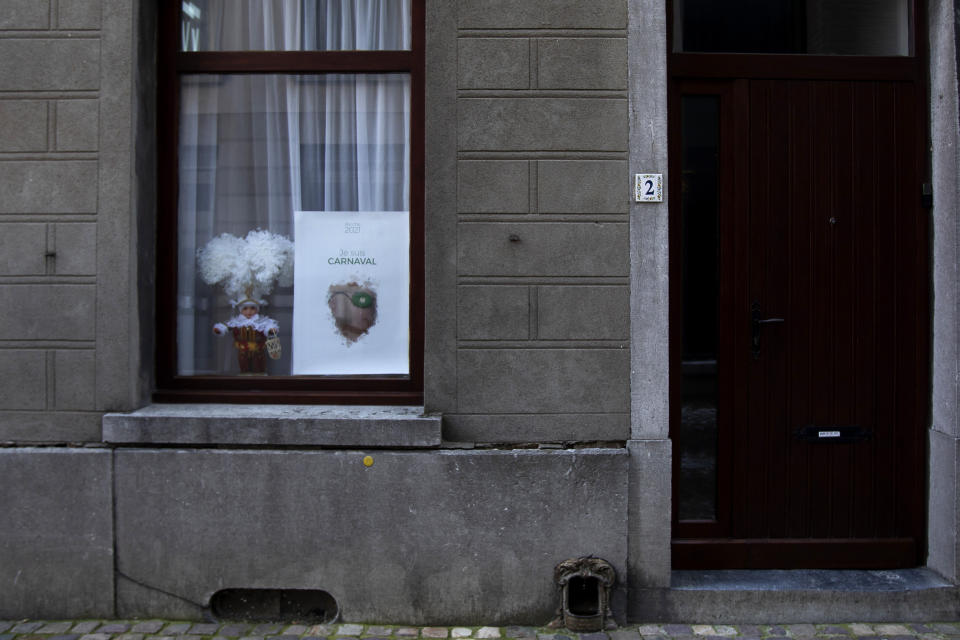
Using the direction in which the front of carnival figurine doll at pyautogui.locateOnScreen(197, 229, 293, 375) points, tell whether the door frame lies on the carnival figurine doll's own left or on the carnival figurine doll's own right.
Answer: on the carnival figurine doll's own left

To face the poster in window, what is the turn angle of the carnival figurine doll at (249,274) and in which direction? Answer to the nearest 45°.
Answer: approximately 90° to its left

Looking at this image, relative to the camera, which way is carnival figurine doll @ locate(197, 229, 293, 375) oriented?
toward the camera

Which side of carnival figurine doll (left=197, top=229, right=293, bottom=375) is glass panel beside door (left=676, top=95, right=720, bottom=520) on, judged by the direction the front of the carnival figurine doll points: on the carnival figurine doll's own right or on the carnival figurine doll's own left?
on the carnival figurine doll's own left

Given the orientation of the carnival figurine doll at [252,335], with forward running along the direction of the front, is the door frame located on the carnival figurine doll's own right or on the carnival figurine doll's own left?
on the carnival figurine doll's own left

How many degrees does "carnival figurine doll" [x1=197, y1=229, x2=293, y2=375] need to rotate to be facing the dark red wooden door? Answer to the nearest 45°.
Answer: approximately 90° to its left

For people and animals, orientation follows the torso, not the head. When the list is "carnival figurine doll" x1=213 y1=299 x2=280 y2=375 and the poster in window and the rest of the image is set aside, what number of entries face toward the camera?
2

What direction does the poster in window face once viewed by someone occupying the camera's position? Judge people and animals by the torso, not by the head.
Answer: facing the viewer

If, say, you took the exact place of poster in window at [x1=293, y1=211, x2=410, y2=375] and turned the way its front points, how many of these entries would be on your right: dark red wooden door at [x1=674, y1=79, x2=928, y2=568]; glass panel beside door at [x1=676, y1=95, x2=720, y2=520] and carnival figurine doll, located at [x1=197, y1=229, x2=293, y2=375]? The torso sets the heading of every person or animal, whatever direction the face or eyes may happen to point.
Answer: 1

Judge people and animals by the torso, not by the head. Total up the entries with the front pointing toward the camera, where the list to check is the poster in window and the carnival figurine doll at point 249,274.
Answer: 2

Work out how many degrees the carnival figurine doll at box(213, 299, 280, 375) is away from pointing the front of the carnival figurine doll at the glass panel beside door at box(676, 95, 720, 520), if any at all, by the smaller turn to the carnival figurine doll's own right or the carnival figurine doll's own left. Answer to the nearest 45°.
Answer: approximately 90° to the carnival figurine doll's own left
